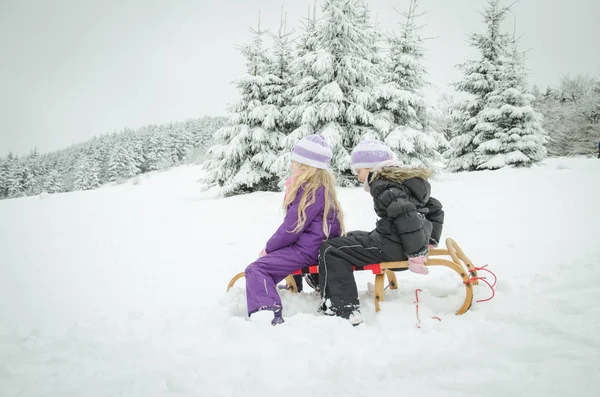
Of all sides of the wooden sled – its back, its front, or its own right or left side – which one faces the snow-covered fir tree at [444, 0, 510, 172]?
left

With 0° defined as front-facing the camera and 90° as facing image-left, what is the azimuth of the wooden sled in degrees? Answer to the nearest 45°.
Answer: approximately 270°

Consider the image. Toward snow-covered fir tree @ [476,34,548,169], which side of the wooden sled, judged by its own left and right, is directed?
left
